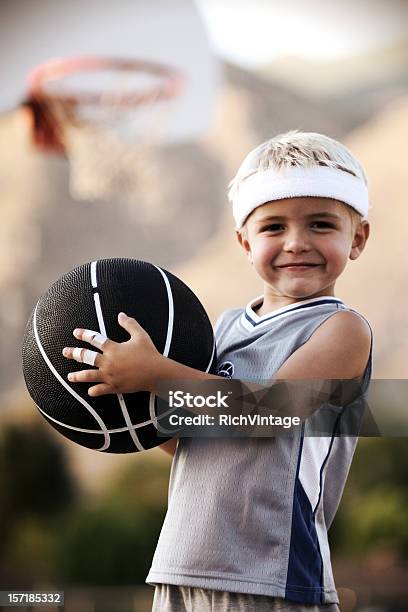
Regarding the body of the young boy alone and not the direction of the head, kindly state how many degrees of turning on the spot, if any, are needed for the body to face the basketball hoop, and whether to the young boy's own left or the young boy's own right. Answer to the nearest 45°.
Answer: approximately 135° to the young boy's own right

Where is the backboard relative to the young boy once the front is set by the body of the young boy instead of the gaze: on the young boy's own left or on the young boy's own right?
on the young boy's own right

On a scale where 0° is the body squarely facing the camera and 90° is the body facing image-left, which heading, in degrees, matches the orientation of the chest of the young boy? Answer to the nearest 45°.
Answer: approximately 45°

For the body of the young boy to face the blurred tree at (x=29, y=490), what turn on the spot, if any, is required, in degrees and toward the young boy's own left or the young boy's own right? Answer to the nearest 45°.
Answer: approximately 135° to the young boy's own right

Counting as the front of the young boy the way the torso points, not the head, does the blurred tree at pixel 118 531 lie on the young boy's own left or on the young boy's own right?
on the young boy's own right
